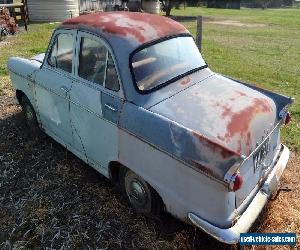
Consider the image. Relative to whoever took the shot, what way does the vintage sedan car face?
facing away from the viewer and to the left of the viewer
